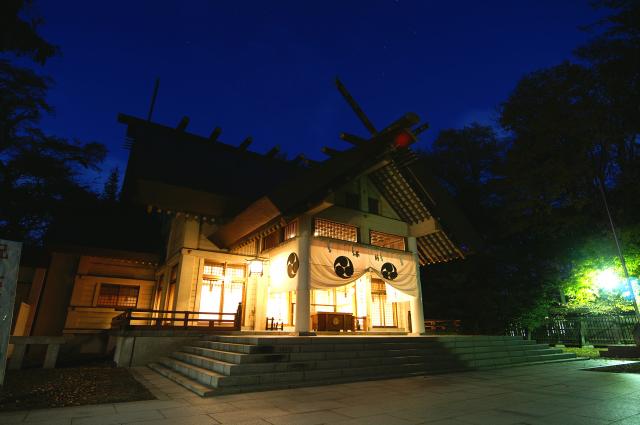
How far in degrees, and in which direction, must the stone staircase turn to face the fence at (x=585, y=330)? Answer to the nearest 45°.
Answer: approximately 135° to its left

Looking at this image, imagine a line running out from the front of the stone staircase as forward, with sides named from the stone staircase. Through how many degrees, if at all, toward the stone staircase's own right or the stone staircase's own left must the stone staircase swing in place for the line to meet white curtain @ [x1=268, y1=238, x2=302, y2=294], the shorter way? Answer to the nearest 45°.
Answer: approximately 135° to the stone staircase's own right

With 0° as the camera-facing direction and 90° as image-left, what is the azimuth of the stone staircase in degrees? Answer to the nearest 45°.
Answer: approximately 0°

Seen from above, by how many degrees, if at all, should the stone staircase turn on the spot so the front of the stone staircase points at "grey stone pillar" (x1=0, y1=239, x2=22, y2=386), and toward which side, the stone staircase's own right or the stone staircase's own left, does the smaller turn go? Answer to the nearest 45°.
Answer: approximately 45° to the stone staircase's own right

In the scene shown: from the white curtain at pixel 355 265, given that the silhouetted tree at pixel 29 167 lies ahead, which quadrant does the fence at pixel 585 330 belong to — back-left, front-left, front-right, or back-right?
back-right

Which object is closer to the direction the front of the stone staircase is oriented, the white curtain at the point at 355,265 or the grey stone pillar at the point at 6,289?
the grey stone pillar

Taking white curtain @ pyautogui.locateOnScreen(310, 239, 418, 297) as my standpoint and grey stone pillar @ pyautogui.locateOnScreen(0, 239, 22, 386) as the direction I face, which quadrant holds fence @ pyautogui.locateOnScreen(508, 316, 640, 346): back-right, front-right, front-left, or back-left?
back-left

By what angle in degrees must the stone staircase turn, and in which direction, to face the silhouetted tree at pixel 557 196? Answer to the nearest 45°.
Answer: approximately 135° to its left
